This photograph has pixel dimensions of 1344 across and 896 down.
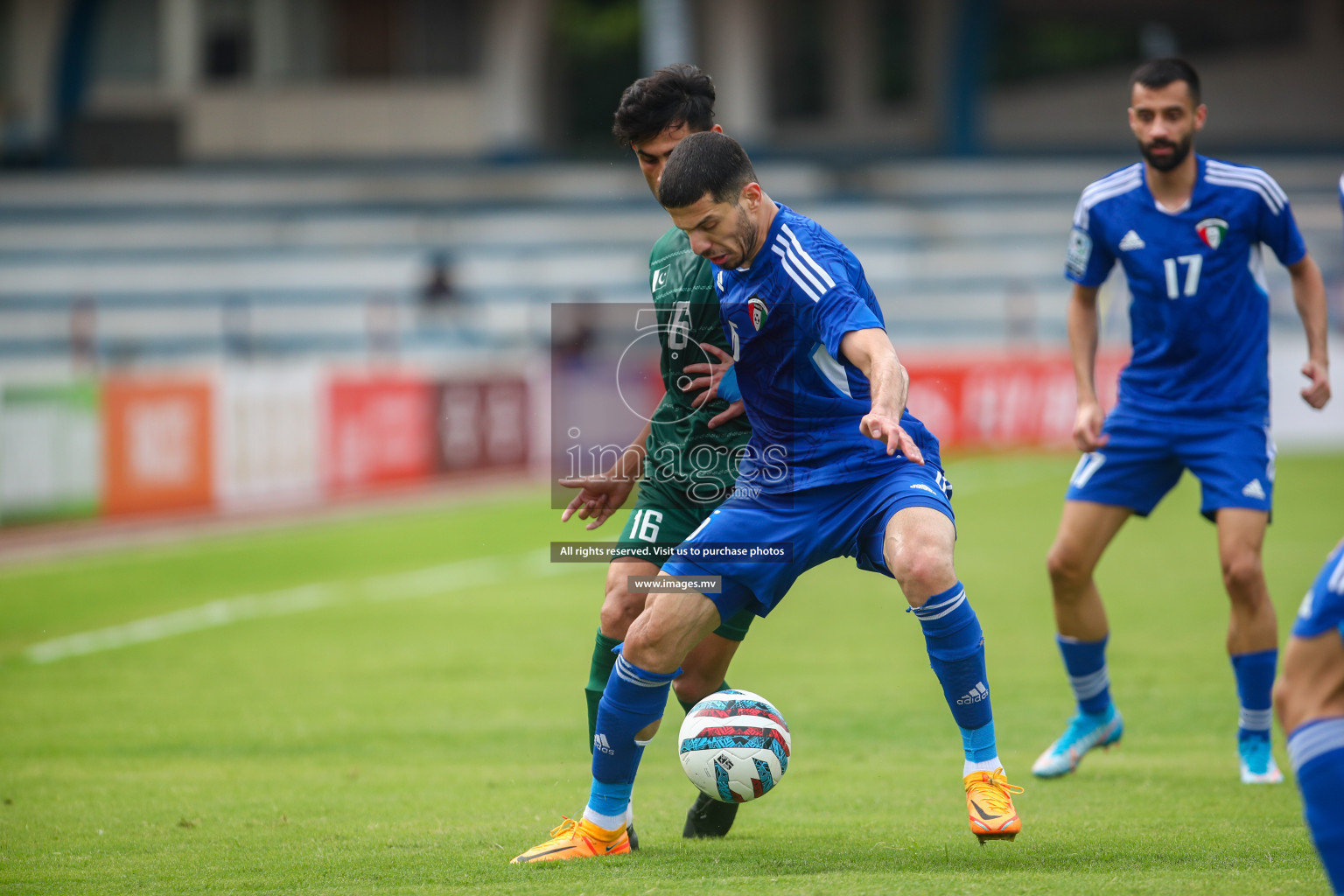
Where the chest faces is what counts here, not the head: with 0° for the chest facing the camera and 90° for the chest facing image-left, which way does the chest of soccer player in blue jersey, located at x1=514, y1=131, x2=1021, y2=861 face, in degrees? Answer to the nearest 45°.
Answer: approximately 45°

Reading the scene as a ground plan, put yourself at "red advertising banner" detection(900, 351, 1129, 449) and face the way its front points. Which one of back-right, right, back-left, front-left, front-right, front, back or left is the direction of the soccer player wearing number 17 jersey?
front

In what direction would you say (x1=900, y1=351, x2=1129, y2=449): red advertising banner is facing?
toward the camera

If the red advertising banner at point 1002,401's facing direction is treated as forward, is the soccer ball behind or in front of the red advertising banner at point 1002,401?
in front

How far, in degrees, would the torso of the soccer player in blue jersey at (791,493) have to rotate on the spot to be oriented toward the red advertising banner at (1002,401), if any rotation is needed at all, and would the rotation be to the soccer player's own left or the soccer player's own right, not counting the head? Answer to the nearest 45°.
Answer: approximately 135° to the soccer player's own right

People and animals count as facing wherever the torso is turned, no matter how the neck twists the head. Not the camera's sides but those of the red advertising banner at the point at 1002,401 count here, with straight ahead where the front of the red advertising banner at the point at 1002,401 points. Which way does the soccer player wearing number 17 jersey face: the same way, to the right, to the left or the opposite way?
the same way

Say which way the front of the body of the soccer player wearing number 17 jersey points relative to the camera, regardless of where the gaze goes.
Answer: toward the camera

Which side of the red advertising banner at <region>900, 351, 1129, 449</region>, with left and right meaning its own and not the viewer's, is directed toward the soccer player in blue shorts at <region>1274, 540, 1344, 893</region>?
front

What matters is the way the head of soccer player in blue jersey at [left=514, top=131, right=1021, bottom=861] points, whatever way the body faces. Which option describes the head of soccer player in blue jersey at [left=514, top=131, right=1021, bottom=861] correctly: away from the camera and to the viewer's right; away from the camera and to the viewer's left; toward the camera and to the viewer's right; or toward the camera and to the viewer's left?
toward the camera and to the viewer's left

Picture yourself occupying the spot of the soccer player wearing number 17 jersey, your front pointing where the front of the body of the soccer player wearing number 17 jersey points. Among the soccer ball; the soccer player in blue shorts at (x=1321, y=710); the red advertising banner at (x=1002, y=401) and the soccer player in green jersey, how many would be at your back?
1
